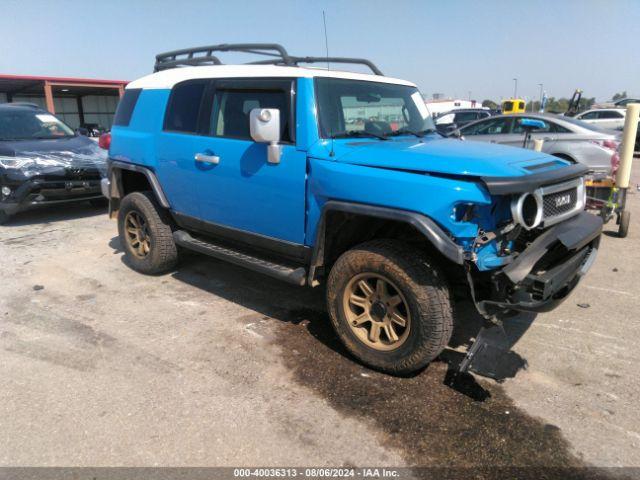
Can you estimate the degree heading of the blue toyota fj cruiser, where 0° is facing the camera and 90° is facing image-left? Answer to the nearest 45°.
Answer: approximately 315°

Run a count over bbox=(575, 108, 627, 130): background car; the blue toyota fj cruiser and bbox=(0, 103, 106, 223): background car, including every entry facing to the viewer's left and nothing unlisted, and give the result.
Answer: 1

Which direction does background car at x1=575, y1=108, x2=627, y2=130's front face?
to the viewer's left

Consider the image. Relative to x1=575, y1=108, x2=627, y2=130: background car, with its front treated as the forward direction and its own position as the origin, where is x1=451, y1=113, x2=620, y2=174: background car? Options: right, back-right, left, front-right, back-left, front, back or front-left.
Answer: left

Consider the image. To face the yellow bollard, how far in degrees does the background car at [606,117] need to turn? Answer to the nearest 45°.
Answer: approximately 90° to its left

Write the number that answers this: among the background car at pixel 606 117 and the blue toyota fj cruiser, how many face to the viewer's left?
1

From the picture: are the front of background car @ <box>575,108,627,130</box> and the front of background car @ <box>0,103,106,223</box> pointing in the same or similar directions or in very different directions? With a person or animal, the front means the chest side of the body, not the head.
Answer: very different directions

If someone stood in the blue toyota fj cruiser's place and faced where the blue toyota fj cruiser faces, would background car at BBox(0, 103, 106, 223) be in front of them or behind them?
behind

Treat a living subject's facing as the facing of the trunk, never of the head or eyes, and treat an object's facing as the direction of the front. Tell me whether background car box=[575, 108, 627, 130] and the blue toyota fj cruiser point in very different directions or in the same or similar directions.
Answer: very different directions

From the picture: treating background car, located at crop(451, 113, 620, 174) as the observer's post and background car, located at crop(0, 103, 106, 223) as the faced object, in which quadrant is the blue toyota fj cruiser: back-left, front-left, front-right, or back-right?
front-left

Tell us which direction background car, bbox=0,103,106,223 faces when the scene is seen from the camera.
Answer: facing the viewer and to the right of the viewer

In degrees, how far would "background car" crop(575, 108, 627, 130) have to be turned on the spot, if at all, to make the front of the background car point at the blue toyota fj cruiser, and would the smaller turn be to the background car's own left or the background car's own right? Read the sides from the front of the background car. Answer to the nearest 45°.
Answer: approximately 90° to the background car's own left
